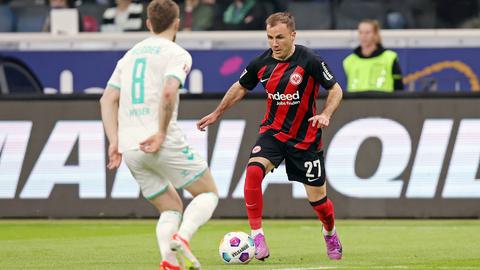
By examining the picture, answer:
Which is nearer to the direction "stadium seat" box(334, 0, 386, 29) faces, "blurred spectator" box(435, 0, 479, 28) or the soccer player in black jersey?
the soccer player in black jersey

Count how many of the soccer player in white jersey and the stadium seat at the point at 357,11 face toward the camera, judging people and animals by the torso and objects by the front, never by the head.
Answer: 1

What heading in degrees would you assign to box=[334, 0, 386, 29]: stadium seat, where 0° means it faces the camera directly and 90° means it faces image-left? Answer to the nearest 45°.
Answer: approximately 0°

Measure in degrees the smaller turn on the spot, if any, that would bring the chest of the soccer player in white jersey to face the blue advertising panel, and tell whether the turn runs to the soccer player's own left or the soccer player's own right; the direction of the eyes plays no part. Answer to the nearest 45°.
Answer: approximately 45° to the soccer player's own left

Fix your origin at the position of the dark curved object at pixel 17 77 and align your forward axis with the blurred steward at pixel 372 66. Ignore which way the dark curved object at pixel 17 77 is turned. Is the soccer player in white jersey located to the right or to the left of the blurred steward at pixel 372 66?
right

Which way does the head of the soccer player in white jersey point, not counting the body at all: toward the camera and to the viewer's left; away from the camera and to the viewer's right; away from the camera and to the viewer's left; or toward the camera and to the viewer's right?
away from the camera and to the viewer's right

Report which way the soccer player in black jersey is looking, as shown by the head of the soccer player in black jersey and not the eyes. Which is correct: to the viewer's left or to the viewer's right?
to the viewer's left

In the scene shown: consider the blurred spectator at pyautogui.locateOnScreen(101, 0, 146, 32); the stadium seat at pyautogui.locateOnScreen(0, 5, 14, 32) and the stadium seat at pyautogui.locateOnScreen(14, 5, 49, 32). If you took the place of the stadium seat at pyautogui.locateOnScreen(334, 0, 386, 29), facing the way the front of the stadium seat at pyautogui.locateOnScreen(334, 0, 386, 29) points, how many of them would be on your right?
3
